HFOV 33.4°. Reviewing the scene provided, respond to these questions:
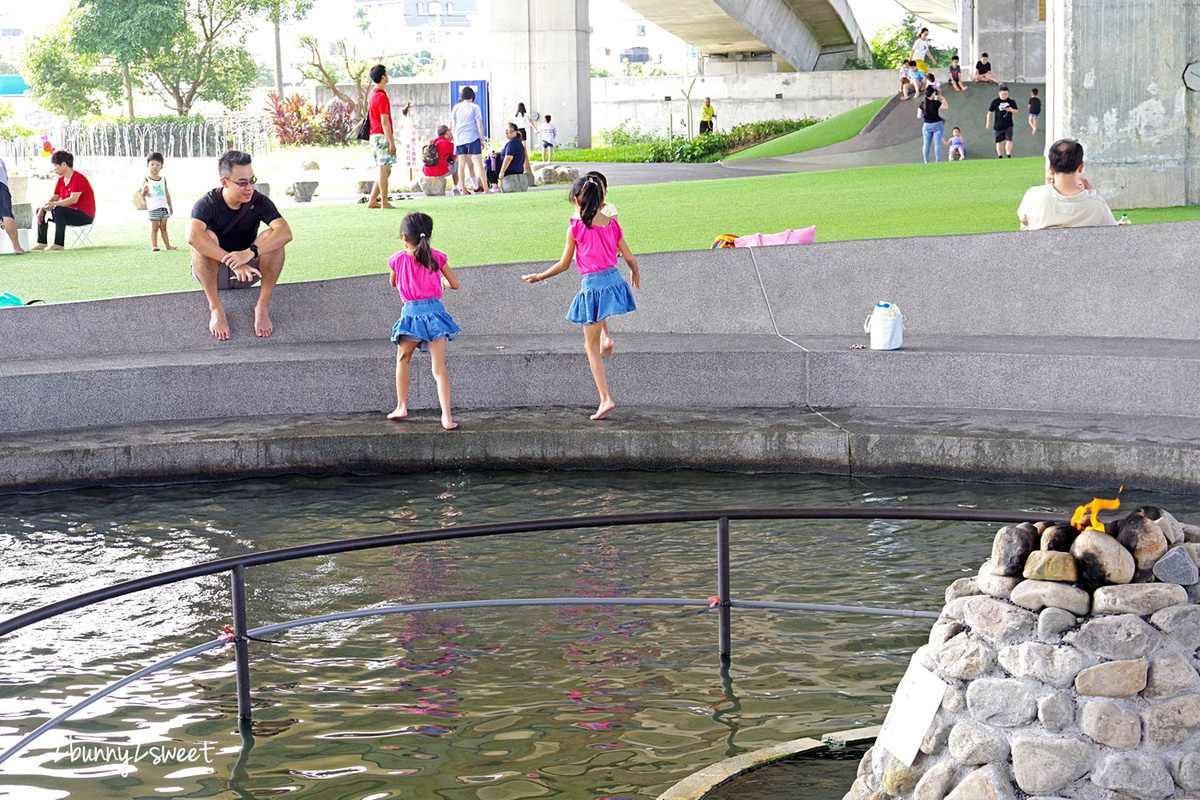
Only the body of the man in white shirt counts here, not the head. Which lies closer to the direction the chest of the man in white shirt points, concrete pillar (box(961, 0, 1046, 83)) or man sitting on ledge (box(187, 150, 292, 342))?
the concrete pillar

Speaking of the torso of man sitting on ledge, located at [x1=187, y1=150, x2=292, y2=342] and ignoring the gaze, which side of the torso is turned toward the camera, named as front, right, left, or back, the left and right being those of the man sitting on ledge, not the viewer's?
front

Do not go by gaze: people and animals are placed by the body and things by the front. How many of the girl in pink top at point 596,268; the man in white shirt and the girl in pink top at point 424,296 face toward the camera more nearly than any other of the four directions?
0

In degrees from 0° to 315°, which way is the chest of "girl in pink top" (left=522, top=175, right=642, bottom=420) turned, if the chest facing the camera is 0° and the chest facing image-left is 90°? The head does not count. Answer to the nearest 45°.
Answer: approximately 180°

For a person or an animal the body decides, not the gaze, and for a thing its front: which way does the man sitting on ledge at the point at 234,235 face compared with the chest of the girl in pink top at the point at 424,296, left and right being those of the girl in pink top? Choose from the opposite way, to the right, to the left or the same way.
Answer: the opposite way

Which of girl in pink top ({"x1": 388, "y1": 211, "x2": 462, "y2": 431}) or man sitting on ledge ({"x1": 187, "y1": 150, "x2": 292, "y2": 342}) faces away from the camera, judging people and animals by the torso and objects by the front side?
the girl in pink top

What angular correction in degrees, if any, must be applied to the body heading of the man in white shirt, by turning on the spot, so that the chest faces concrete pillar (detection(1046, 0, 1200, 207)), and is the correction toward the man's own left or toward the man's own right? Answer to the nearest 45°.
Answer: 0° — they already face it

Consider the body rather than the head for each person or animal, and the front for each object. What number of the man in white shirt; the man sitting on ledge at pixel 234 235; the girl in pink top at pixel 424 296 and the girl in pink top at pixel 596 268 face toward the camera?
1

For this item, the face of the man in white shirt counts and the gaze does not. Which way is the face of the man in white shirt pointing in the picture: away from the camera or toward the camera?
away from the camera

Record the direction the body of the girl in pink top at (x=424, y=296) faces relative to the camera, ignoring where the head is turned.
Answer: away from the camera

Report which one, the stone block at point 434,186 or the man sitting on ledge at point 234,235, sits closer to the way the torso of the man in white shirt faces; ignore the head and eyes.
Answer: the stone block

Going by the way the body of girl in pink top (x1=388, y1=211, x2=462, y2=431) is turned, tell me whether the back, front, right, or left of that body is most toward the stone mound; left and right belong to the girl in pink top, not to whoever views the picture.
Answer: back

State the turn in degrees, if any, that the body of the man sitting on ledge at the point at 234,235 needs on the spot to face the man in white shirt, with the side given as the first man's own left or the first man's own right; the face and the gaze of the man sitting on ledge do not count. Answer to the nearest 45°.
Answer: approximately 90° to the first man's own left

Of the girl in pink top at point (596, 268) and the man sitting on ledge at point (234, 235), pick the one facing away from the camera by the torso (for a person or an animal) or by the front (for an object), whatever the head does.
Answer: the girl in pink top

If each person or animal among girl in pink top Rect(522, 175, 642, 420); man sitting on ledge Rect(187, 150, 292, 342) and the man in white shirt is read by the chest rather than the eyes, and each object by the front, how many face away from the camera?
2

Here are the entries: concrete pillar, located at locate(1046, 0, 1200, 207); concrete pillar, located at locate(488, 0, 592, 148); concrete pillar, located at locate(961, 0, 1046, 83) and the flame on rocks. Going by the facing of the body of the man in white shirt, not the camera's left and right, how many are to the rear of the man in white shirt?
1

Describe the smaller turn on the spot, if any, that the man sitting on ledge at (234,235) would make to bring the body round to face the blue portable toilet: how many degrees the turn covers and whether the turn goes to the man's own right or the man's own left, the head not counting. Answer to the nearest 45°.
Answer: approximately 180°
